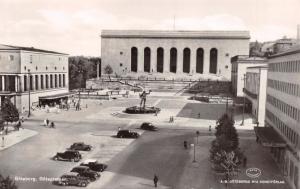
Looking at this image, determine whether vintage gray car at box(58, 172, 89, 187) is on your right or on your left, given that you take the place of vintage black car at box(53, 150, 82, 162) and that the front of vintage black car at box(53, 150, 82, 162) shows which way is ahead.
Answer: on your left

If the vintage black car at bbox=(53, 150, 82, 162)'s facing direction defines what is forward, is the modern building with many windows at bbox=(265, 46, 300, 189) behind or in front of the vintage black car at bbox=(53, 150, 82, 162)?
behind

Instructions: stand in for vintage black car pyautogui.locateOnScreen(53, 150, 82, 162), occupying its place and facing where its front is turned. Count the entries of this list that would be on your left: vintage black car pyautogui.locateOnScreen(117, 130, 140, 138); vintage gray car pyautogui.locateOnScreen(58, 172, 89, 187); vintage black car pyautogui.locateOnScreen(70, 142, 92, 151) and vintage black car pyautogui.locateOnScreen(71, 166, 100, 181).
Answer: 2

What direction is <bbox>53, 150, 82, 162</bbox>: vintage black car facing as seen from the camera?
to the viewer's left

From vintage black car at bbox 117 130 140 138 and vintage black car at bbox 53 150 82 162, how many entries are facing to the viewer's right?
1

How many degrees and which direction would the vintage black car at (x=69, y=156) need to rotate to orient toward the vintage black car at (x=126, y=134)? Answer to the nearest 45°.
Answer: approximately 135° to its right

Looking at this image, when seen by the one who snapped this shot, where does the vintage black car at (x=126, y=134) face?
facing to the right of the viewer

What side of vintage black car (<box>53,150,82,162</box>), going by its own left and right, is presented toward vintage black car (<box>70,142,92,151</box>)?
right

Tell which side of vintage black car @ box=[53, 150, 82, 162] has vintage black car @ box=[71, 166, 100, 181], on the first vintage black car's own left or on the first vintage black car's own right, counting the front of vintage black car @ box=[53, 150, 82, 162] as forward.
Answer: on the first vintage black car's own left
